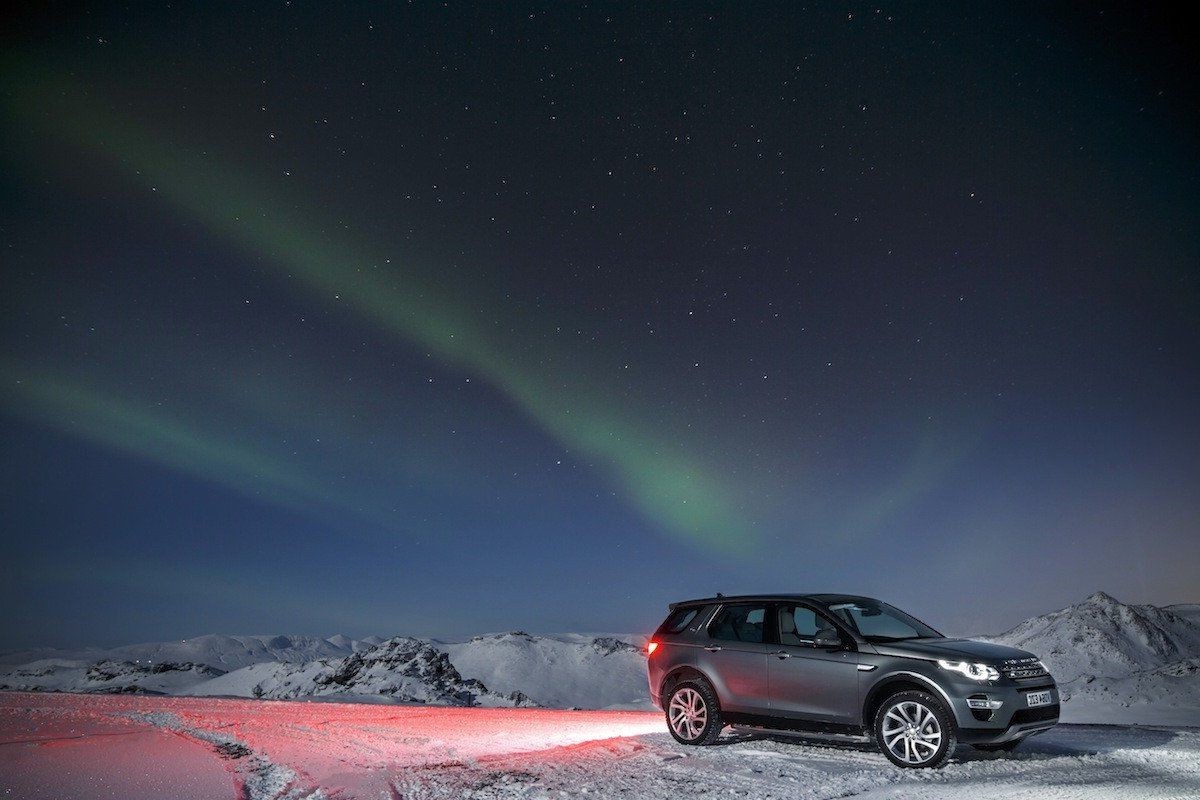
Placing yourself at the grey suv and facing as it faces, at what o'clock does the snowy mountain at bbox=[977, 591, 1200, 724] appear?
The snowy mountain is roughly at 8 o'clock from the grey suv.

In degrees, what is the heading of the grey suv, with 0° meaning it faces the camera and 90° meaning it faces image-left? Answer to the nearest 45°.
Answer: approximately 315°
